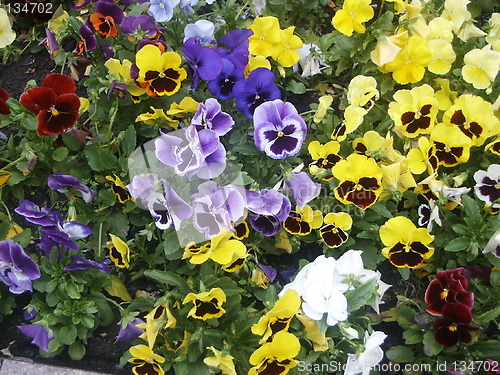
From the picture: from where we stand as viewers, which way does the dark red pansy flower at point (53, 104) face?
facing the viewer

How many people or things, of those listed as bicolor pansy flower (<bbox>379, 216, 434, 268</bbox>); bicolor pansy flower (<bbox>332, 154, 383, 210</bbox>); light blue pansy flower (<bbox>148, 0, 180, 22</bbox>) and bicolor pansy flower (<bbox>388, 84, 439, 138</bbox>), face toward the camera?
4

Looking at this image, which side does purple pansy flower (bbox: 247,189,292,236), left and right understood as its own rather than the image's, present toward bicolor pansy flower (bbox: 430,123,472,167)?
left

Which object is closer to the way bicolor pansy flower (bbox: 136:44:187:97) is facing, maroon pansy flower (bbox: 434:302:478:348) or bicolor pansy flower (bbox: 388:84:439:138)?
the maroon pansy flower

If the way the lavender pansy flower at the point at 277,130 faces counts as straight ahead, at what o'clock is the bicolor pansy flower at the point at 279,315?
The bicolor pansy flower is roughly at 12 o'clock from the lavender pansy flower.

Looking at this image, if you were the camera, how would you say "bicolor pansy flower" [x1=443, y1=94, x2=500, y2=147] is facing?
facing the viewer and to the left of the viewer

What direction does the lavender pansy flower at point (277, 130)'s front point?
toward the camera

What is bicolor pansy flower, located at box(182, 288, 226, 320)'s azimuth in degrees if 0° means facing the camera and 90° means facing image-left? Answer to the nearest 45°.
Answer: approximately 0°

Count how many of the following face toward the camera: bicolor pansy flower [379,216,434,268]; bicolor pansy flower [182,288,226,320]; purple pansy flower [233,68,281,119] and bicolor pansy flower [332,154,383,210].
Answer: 4

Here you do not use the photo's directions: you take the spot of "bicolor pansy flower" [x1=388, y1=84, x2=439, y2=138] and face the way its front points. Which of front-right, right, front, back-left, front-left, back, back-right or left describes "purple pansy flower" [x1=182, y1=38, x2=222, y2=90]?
right

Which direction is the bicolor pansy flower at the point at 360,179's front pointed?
toward the camera
